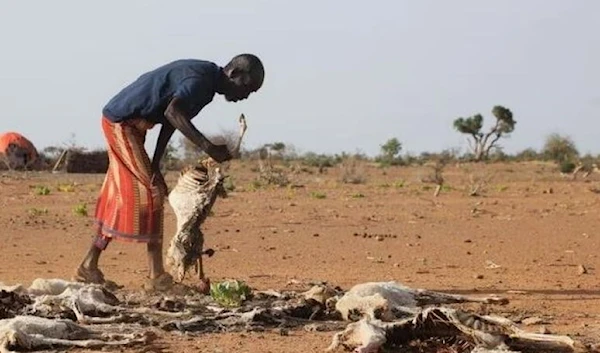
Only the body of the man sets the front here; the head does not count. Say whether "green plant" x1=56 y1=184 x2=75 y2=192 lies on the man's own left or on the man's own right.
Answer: on the man's own left

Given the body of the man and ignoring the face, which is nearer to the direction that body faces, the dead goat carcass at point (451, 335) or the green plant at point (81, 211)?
the dead goat carcass

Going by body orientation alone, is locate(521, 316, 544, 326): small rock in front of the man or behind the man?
in front

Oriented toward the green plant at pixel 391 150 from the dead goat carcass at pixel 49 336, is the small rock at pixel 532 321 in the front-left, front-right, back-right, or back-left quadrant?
front-right

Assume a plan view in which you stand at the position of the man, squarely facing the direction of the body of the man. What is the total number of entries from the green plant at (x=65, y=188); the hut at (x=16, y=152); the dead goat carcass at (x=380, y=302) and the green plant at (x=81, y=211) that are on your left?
3

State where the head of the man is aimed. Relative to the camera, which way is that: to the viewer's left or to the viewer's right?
to the viewer's right

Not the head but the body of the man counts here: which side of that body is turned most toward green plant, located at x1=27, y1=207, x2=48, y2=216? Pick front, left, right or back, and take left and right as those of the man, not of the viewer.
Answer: left

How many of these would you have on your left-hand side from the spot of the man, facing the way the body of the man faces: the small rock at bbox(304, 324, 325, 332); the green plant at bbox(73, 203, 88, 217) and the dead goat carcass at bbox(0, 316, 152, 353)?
1

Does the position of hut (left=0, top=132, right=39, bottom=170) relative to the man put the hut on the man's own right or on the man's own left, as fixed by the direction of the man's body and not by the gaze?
on the man's own left

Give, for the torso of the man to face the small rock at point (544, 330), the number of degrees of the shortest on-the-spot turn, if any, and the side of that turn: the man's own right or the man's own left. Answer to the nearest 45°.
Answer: approximately 45° to the man's own right

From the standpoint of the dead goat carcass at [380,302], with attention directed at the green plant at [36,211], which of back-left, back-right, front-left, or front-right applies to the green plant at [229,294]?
front-left

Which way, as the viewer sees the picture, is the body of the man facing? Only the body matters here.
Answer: to the viewer's right

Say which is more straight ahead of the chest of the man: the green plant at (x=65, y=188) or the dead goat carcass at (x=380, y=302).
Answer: the dead goat carcass

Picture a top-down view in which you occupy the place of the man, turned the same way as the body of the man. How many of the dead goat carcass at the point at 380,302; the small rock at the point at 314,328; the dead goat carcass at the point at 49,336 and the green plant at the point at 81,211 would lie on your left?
1

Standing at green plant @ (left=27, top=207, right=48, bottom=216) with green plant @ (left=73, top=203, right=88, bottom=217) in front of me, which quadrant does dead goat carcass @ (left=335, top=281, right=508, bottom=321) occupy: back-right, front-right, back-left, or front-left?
front-right

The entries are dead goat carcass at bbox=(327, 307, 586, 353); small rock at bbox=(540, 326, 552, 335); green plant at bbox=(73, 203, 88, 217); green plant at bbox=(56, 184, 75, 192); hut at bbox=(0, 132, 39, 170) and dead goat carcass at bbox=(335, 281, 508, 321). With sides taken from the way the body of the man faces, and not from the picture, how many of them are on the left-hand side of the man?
3

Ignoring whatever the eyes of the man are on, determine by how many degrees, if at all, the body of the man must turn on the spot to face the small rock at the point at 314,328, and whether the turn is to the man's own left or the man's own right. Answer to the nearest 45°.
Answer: approximately 45° to the man's own right

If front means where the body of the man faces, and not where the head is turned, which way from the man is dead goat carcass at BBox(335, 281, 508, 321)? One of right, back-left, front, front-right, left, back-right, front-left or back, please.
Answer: front-right

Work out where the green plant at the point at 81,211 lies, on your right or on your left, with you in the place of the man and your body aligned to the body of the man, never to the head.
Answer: on your left
